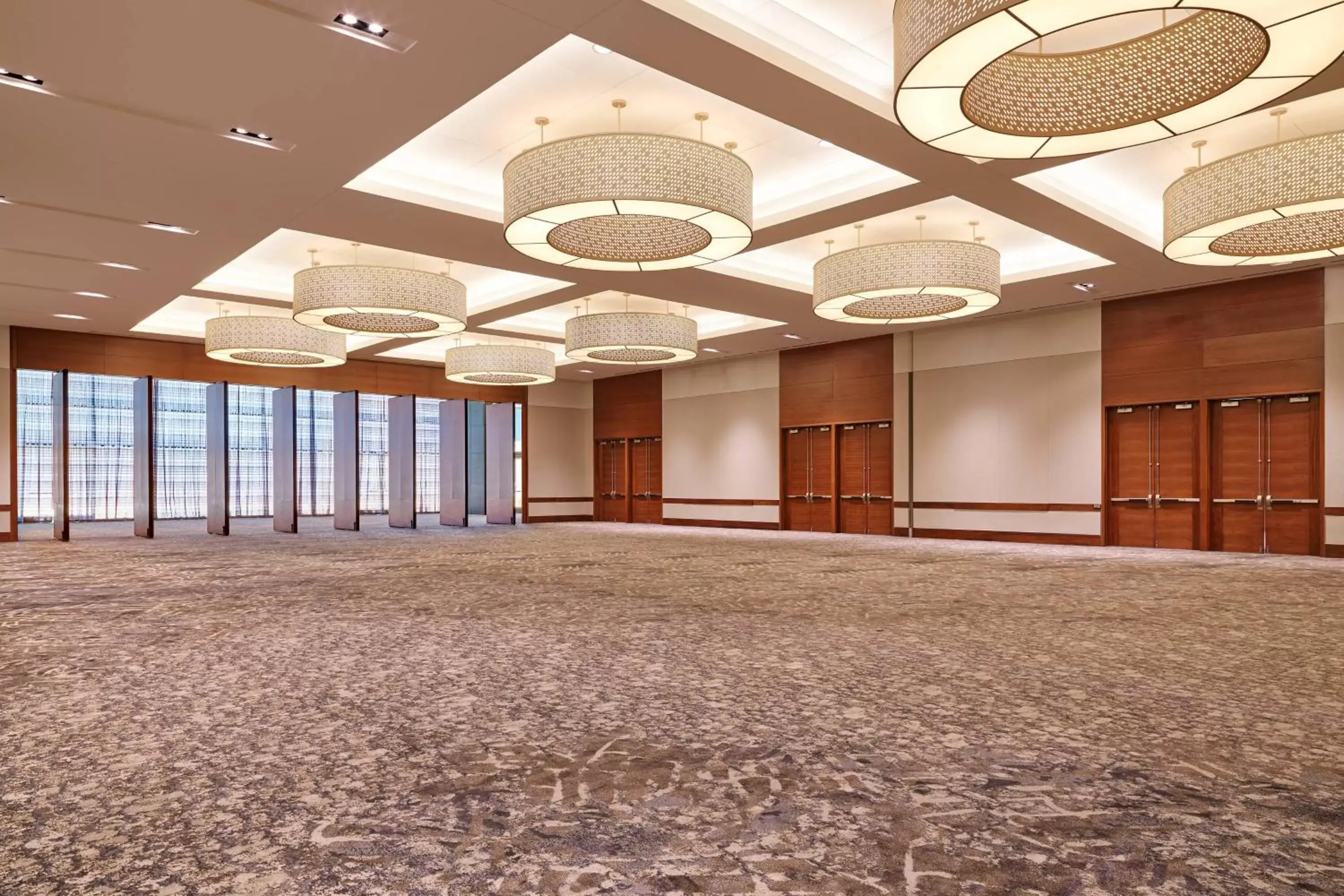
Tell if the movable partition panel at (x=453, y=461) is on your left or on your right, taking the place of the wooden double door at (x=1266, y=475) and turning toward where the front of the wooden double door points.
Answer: on your right

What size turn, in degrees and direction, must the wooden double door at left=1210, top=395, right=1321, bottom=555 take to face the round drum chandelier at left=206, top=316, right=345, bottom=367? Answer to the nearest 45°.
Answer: approximately 45° to its right

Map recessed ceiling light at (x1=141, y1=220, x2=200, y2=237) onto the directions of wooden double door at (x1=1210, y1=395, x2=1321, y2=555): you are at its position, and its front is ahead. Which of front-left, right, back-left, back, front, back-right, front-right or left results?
front-right

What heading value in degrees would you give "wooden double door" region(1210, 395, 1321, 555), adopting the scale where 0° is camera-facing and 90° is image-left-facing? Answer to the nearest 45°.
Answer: approximately 0°

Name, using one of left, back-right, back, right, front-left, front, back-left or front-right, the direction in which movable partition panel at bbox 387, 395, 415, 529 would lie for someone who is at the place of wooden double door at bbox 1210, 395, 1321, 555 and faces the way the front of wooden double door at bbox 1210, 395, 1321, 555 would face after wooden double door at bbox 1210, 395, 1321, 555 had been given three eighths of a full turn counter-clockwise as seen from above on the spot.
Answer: back-left

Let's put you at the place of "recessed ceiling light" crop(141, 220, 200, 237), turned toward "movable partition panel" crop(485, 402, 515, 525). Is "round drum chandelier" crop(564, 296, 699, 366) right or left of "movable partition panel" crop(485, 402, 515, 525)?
right

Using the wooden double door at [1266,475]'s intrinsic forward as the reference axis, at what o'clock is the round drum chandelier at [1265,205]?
The round drum chandelier is roughly at 12 o'clock from the wooden double door.

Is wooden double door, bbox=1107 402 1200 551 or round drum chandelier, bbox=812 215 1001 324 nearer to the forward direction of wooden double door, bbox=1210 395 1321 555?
the round drum chandelier

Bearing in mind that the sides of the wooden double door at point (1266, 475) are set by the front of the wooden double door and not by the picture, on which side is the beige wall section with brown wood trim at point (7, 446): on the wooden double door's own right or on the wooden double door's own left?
on the wooden double door's own right

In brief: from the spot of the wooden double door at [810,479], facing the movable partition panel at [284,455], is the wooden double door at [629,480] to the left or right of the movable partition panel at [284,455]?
right

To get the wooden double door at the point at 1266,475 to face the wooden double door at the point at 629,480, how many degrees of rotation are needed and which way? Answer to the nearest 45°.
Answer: approximately 90° to its right
